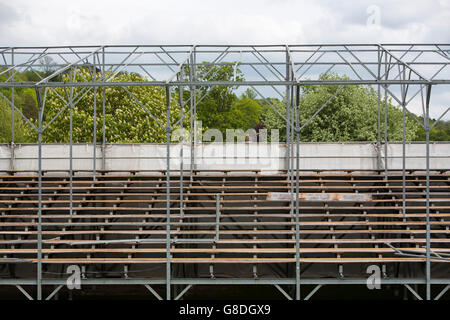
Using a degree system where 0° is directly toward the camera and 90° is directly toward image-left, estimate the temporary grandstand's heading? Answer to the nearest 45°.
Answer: approximately 0°

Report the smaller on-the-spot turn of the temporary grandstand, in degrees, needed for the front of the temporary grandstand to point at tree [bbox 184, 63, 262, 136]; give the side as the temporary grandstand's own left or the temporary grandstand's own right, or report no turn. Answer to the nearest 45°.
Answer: approximately 180°

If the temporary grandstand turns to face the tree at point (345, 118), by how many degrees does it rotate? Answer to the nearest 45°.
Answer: approximately 135° to its left

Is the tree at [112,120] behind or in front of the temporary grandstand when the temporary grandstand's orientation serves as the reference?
behind

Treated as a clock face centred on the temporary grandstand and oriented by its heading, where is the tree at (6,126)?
The tree is roughly at 5 o'clock from the temporary grandstand.

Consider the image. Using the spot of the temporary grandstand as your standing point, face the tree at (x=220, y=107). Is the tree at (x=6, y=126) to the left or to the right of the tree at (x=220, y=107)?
left

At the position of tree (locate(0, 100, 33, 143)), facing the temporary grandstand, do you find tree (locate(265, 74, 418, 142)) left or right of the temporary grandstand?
left

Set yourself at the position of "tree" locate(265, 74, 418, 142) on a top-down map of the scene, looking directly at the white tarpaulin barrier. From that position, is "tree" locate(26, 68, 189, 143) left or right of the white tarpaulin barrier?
right
